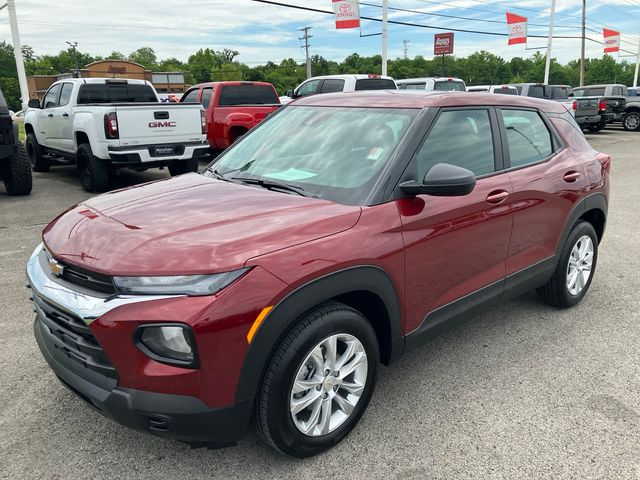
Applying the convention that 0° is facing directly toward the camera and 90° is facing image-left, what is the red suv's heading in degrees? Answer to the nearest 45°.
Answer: approximately 45°

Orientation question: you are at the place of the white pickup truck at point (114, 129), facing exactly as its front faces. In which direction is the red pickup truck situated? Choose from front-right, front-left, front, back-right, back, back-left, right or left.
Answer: right

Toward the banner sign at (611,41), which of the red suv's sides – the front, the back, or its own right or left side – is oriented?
back

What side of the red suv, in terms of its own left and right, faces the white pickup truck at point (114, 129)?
right

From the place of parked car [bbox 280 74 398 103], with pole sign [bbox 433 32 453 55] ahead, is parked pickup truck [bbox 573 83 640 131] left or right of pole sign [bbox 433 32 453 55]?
right

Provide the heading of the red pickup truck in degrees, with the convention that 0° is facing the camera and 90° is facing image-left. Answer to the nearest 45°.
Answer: approximately 135°

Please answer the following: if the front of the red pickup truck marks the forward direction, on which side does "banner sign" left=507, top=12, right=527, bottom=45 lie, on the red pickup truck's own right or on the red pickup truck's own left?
on the red pickup truck's own right
